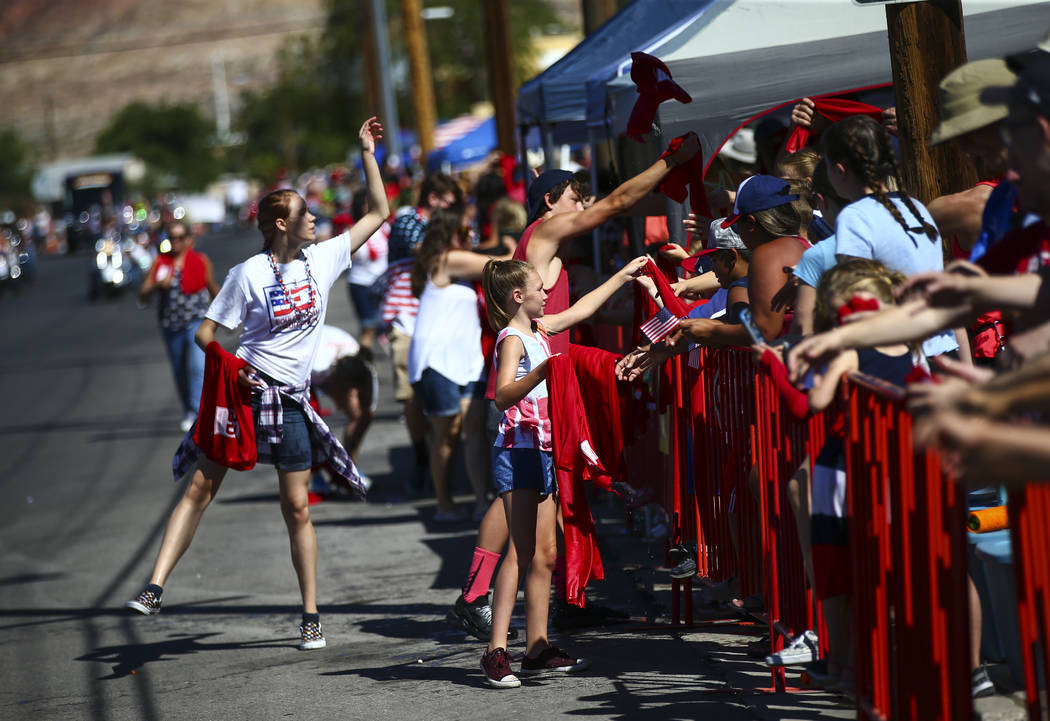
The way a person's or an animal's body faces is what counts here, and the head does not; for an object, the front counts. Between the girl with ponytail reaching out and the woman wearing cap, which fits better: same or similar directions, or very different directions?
very different directions

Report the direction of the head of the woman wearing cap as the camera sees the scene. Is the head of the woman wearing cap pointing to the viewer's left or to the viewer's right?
to the viewer's left

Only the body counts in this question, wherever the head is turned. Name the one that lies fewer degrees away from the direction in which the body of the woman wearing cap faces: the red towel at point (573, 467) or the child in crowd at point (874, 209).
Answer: the red towel

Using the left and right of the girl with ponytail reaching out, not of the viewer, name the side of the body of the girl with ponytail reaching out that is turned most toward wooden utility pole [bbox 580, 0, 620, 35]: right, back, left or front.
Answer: left

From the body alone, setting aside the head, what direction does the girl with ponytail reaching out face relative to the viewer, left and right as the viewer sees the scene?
facing to the right of the viewer

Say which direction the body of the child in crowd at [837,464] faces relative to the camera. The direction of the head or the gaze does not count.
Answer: to the viewer's left

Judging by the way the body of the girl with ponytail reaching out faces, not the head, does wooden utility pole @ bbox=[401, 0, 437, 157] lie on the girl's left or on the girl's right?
on the girl's left

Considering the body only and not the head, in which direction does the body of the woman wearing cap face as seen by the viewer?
to the viewer's left

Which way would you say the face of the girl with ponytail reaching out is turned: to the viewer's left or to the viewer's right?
to the viewer's right
